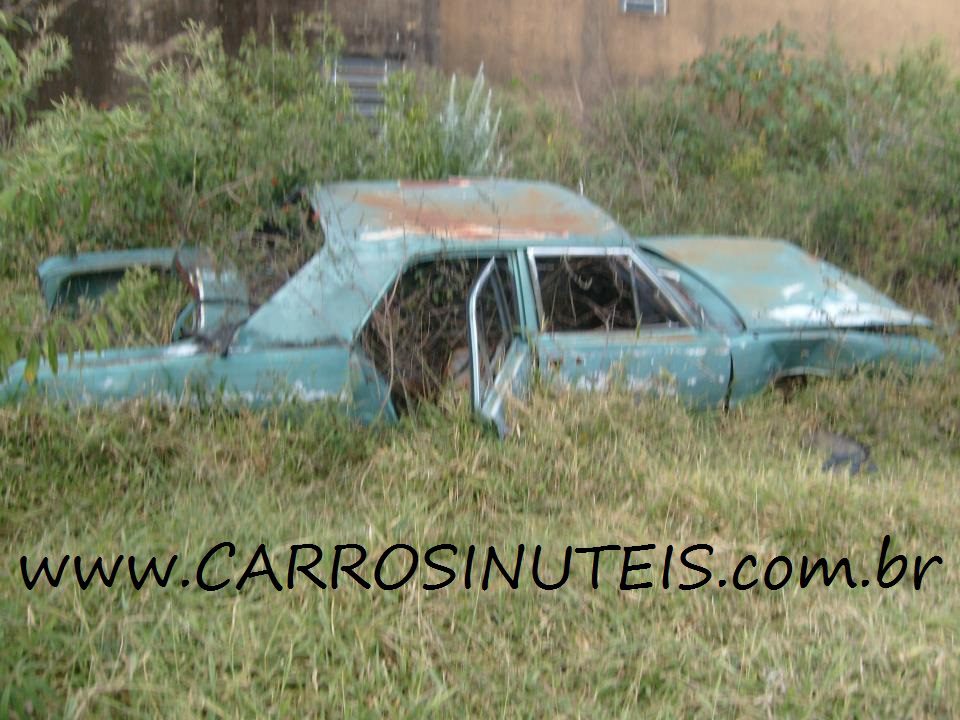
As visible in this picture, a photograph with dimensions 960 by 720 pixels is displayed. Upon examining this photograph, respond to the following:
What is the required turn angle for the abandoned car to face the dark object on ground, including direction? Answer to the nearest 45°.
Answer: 0° — it already faces it

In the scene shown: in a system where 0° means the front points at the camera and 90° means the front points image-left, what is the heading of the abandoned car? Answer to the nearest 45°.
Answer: approximately 270°
